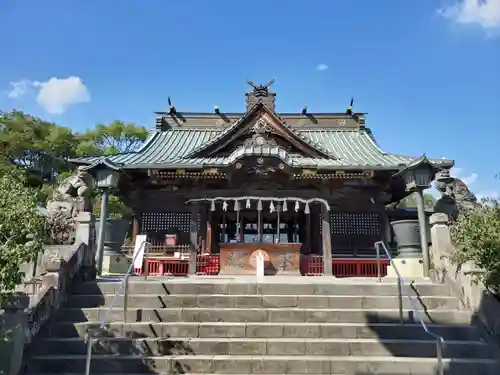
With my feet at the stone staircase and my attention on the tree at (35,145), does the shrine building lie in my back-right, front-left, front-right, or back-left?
front-right

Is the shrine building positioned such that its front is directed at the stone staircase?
yes

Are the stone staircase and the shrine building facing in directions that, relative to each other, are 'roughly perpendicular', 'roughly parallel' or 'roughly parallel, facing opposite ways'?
roughly parallel

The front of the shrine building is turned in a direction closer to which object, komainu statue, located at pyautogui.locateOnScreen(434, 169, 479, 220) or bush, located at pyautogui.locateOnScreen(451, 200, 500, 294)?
the bush

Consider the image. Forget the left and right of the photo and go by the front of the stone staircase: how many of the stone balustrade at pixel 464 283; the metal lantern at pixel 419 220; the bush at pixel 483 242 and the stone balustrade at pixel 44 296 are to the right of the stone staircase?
1

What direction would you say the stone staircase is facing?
toward the camera

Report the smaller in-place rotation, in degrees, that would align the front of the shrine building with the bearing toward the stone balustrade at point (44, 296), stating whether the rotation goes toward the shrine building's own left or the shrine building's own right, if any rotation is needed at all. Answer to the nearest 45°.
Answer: approximately 45° to the shrine building's own right

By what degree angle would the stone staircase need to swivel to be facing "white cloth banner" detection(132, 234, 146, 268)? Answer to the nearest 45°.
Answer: approximately 135° to its right

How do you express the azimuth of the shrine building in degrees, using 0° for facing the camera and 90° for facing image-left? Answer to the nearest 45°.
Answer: approximately 0°

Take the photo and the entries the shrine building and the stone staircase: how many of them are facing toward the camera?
2
